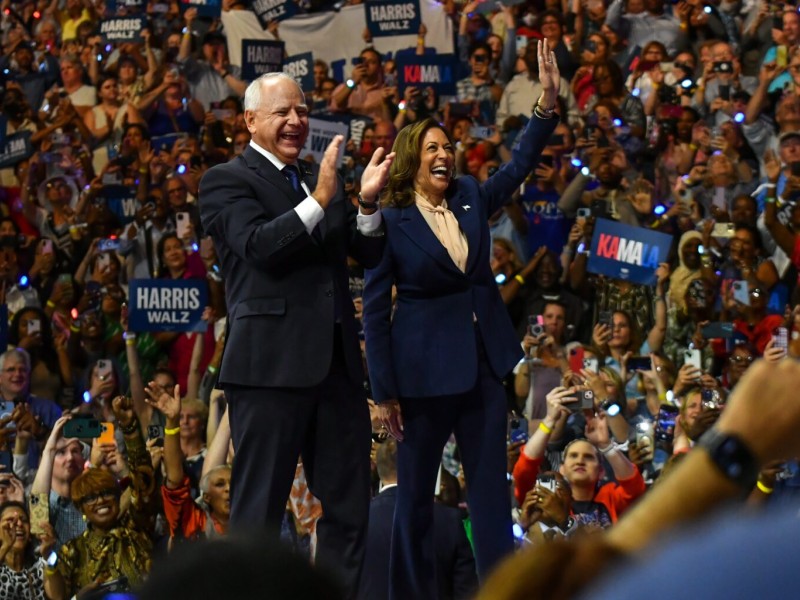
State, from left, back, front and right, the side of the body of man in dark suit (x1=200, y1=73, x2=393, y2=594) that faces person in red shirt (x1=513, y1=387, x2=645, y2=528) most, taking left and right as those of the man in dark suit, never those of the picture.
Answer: left

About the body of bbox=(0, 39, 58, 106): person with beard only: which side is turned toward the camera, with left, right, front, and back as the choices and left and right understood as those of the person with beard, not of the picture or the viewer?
front

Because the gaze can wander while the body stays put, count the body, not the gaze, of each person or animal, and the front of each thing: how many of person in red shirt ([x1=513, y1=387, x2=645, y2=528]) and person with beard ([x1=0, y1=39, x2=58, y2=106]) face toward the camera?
2

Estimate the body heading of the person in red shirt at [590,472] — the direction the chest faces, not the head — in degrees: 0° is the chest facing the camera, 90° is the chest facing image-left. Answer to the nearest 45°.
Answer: approximately 0°

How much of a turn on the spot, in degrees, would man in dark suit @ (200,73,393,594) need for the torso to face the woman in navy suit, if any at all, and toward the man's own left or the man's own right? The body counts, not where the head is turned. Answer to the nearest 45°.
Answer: approximately 90° to the man's own left

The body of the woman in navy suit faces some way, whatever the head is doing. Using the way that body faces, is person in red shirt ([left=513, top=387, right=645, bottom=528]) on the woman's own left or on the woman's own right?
on the woman's own left

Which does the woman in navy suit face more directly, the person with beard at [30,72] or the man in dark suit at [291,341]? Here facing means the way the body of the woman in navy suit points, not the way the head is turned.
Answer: the man in dark suit
